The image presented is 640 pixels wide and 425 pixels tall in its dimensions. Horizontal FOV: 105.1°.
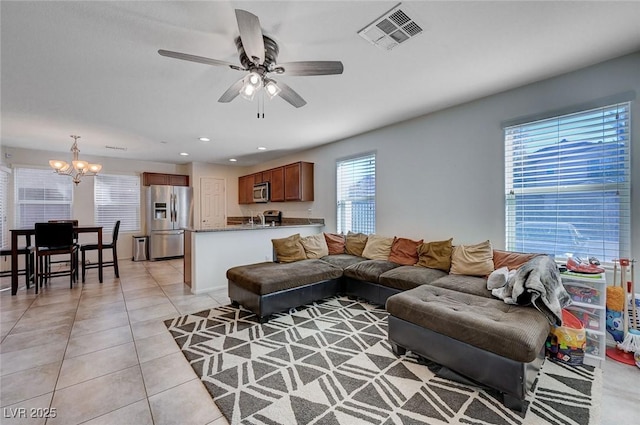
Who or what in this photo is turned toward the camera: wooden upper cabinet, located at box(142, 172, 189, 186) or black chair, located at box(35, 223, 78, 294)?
the wooden upper cabinet

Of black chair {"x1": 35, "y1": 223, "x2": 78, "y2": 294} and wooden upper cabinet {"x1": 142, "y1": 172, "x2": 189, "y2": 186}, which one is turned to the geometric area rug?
the wooden upper cabinet

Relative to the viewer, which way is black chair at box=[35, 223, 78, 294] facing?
away from the camera

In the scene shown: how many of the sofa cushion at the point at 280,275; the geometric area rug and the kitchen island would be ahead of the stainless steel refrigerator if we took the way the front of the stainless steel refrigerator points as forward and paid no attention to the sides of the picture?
3

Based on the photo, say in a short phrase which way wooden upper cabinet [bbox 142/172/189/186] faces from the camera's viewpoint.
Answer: facing the viewer

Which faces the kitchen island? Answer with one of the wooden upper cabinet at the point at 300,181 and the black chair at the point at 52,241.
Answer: the wooden upper cabinet

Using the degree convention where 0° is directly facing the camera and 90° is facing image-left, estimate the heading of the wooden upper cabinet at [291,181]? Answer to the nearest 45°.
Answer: approximately 45°

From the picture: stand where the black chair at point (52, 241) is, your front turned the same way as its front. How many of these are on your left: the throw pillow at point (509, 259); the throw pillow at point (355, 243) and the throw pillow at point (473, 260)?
0

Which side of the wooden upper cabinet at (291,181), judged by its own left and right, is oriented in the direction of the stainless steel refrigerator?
right

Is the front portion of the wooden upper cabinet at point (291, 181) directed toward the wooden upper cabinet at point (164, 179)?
no

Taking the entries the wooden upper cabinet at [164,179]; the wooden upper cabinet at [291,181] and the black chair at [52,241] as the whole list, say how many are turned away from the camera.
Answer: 1

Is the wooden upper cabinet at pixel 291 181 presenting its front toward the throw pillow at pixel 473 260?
no

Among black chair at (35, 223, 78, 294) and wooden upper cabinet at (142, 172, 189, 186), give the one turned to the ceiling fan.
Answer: the wooden upper cabinet

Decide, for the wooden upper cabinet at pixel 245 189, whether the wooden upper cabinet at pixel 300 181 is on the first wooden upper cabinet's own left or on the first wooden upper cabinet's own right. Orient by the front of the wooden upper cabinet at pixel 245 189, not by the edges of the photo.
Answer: on the first wooden upper cabinet's own left

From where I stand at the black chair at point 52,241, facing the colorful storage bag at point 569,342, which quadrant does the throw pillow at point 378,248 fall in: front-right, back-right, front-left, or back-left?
front-left
